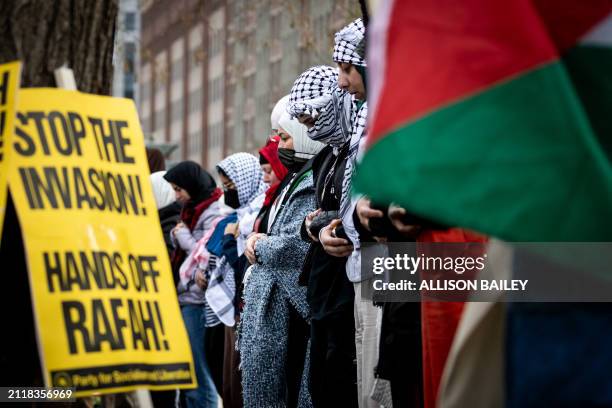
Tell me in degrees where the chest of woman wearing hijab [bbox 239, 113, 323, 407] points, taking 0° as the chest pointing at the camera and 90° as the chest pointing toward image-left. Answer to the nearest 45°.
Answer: approximately 90°

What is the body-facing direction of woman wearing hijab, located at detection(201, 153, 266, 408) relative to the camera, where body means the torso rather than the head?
to the viewer's left

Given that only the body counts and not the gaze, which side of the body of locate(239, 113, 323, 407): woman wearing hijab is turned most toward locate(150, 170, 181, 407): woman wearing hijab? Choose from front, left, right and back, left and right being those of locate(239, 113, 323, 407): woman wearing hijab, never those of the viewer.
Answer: right

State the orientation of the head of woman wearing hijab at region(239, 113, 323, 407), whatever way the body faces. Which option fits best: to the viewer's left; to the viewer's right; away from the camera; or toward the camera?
to the viewer's left

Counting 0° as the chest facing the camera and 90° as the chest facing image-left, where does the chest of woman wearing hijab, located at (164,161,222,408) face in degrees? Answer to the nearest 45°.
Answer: approximately 90°

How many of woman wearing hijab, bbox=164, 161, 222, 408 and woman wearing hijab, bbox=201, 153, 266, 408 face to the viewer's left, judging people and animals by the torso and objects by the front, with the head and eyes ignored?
2

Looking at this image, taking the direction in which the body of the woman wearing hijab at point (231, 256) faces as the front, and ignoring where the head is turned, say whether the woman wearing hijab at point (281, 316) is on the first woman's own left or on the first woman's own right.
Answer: on the first woman's own left

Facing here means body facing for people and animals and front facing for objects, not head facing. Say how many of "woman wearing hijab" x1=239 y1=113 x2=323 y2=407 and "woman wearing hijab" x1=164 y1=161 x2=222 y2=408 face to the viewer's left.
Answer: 2
